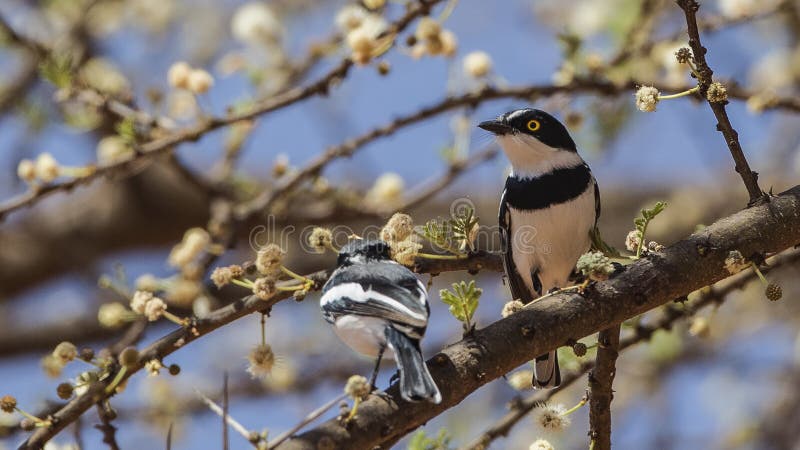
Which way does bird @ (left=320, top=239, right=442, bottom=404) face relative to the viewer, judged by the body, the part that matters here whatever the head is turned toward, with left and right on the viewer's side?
facing away from the viewer and to the left of the viewer

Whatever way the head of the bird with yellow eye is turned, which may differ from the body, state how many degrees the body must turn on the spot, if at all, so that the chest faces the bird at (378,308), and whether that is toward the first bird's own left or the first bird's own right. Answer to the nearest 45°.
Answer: approximately 45° to the first bird's own right

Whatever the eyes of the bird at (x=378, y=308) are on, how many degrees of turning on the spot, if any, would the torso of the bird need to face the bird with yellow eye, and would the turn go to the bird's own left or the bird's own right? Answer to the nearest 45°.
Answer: approximately 90° to the bird's own right

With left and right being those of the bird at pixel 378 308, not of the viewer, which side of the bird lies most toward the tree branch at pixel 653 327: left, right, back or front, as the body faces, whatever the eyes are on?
right
